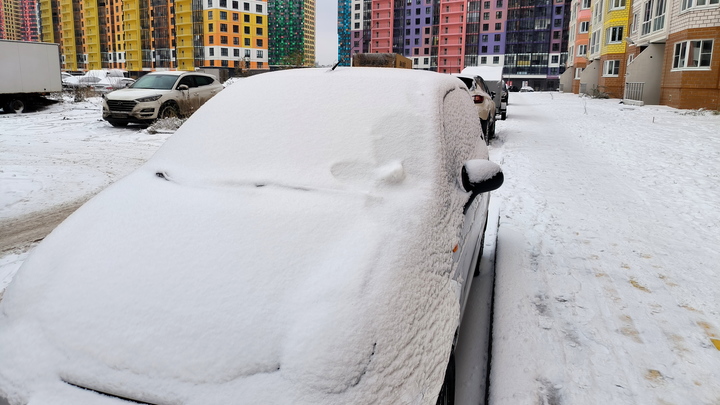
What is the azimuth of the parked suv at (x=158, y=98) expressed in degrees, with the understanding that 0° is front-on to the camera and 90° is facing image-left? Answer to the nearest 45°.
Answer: approximately 45°

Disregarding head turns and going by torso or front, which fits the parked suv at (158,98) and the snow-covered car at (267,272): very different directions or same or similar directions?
same or similar directions

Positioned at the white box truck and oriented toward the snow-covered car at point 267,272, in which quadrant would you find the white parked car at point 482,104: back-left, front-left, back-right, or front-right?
front-left

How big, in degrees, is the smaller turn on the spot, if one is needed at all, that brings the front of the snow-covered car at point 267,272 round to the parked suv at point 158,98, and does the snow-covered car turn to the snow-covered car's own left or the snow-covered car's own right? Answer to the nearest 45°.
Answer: approximately 135° to the snow-covered car's own right

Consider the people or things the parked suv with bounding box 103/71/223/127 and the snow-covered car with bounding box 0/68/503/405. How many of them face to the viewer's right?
0

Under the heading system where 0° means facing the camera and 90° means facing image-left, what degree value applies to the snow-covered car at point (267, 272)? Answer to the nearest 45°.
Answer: approximately 45°

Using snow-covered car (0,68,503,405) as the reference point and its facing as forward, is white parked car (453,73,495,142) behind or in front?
behind

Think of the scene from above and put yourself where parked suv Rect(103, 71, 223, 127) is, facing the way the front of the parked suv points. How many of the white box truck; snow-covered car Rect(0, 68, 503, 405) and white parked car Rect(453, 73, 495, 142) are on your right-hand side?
1

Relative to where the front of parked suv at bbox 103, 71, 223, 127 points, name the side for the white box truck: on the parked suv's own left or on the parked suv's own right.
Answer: on the parked suv's own right

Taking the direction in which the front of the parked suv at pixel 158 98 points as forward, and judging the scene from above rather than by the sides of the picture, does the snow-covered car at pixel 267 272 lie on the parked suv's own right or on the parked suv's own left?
on the parked suv's own left

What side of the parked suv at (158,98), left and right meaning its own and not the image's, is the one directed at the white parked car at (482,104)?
left
